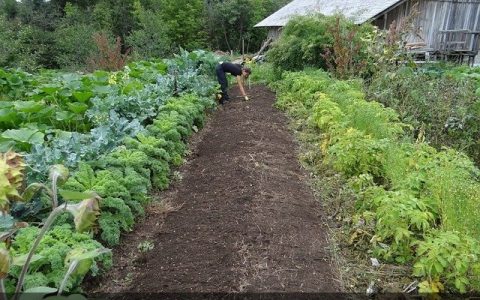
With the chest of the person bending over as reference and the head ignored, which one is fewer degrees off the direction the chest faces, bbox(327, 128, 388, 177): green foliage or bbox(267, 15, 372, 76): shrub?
the shrub

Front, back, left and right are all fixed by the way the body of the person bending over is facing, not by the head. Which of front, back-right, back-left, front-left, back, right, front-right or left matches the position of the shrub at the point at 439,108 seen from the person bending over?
front-right

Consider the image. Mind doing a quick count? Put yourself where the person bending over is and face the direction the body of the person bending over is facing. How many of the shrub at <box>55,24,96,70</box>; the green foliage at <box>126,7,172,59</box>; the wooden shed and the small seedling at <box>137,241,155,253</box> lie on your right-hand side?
1

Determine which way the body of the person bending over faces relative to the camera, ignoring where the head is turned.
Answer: to the viewer's right

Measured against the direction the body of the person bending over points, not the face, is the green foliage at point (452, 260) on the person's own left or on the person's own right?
on the person's own right

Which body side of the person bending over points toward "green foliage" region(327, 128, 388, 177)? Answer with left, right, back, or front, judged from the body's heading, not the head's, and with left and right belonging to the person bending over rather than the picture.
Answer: right

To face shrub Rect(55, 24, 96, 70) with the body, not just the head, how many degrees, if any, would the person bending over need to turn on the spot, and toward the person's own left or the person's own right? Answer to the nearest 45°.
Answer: approximately 135° to the person's own left

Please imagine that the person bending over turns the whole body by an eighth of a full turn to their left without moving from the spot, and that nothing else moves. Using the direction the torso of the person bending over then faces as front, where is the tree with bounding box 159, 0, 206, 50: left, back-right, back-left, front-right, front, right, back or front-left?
front-left

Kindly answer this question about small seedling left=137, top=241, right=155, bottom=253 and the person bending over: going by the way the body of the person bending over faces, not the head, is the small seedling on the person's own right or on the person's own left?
on the person's own right

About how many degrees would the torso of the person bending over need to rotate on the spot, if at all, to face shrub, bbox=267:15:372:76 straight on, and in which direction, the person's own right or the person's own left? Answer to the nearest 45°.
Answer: approximately 45° to the person's own left
